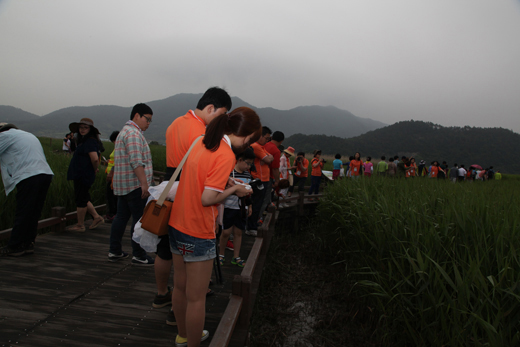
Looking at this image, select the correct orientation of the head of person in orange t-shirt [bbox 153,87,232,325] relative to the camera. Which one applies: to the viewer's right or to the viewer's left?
to the viewer's right

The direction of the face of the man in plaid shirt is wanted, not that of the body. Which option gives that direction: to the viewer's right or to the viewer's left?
to the viewer's right

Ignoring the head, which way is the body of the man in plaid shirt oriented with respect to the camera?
to the viewer's right

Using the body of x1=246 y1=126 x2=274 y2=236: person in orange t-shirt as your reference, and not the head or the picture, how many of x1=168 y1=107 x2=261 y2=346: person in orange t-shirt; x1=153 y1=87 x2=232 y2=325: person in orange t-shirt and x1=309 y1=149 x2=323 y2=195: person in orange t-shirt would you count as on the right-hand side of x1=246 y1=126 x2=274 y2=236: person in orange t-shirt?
2

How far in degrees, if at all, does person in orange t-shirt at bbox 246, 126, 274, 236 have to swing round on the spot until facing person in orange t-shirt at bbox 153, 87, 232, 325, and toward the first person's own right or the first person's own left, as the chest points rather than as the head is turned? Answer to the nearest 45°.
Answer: approximately 90° to the first person's own right

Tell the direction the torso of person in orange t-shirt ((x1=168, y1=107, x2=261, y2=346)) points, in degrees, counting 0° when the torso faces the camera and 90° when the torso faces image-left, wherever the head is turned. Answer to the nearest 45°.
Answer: approximately 225°
